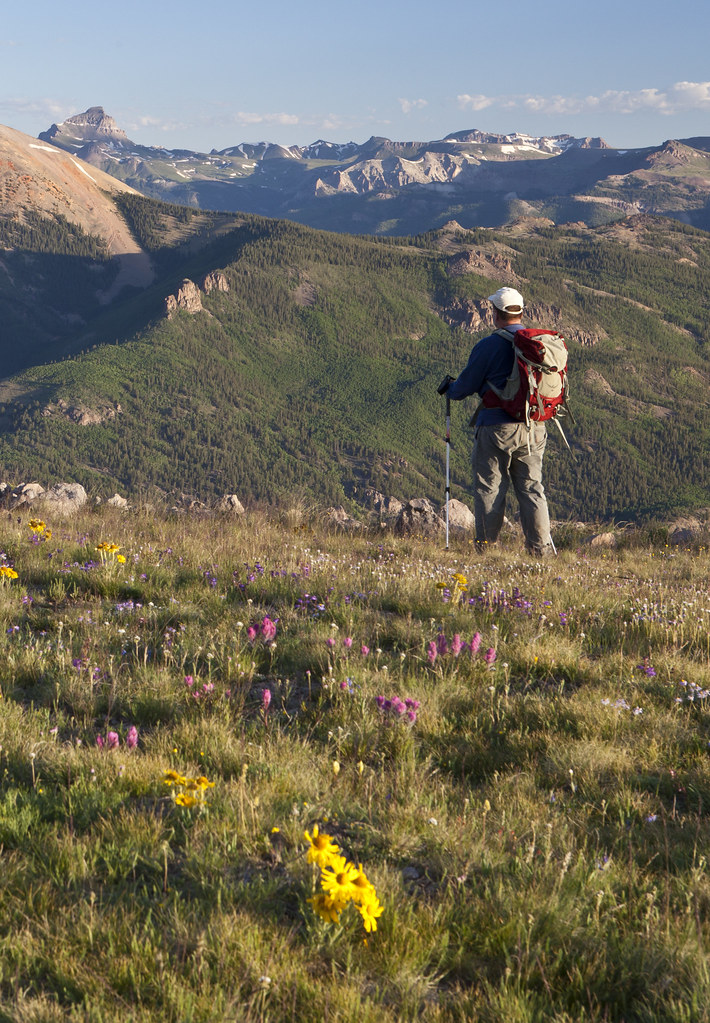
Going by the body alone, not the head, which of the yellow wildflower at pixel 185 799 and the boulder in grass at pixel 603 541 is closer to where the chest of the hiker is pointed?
the boulder in grass

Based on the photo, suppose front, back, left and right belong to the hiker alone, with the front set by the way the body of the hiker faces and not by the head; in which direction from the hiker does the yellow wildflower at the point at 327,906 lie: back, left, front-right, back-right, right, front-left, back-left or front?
back-left

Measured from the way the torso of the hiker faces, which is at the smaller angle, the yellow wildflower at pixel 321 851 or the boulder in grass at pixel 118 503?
the boulder in grass

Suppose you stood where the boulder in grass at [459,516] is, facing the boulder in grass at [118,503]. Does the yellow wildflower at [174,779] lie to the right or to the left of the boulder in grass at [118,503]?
left

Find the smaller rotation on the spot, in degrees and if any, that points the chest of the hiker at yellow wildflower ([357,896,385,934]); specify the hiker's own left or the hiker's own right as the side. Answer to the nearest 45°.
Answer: approximately 135° to the hiker's own left

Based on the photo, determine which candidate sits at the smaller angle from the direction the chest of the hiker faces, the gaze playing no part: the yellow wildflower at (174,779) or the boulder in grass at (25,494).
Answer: the boulder in grass

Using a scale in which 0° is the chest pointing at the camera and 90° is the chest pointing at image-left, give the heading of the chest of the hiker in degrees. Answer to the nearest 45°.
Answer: approximately 135°

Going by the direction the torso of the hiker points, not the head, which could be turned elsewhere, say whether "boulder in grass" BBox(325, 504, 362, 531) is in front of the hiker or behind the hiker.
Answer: in front

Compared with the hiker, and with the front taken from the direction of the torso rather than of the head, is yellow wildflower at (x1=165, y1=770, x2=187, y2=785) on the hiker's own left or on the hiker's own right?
on the hiker's own left

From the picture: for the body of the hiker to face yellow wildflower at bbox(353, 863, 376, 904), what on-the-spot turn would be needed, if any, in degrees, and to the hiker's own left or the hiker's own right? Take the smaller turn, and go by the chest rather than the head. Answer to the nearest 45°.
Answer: approximately 135° to the hiker's own left

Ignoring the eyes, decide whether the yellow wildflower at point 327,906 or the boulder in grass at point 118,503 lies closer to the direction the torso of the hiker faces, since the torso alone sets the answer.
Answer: the boulder in grass

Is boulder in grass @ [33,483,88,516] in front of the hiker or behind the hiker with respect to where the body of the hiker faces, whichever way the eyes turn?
in front

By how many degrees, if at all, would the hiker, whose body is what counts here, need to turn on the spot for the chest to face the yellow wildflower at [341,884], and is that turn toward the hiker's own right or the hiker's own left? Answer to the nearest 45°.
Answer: approximately 135° to the hiker's own left
